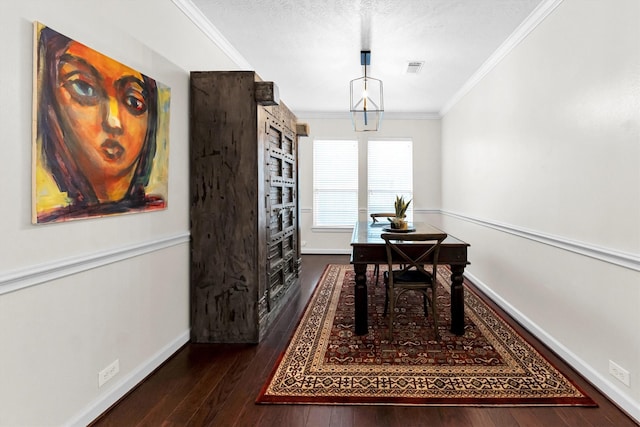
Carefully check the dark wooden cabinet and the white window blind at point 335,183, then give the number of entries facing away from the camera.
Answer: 0

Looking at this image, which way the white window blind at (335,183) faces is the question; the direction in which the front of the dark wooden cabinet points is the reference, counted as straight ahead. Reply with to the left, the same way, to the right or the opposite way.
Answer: to the right

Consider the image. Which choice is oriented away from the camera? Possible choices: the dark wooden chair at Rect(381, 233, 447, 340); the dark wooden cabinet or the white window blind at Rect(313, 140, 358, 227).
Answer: the dark wooden chair

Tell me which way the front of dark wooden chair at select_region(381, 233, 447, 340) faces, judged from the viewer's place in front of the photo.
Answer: facing away from the viewer

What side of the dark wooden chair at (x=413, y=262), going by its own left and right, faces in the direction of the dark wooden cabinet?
left

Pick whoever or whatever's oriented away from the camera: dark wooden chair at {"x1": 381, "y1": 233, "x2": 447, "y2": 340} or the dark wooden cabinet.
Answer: the dark wooden chair

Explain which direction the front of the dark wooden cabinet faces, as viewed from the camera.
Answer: facing to the right of the viewer

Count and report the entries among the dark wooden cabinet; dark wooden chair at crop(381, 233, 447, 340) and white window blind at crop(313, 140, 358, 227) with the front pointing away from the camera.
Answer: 1

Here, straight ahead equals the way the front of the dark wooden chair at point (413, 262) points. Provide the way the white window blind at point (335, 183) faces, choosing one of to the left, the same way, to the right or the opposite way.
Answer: the opposite way

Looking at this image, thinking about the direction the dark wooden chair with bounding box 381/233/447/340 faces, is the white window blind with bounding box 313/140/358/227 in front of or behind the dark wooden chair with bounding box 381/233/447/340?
in front
